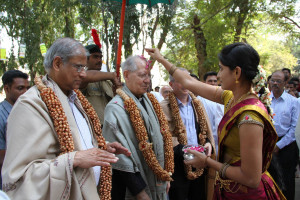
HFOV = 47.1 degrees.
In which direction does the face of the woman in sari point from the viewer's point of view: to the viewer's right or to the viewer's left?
to the viewer's left

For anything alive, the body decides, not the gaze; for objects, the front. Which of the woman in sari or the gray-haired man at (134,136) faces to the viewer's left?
the woman in sari

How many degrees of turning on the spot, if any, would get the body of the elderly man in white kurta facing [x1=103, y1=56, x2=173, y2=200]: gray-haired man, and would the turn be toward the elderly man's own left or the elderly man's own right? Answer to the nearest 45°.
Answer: approximately 90° to the elderly man's own left

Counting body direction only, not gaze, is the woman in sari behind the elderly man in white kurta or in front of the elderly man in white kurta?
in front

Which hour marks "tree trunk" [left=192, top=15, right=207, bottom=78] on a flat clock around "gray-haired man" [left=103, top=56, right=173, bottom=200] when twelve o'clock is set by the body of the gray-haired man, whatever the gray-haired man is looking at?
The tree trunk is roughly at 8 o'clock from the gray-haired man.

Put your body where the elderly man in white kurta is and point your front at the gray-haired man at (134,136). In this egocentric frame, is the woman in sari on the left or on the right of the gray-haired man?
right

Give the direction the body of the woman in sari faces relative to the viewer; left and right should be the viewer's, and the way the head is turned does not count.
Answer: facing to the left of the viewer

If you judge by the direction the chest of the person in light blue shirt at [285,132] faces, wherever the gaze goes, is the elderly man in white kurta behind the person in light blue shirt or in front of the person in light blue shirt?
in front

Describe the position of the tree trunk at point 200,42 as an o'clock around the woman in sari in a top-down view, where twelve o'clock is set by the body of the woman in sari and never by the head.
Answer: The tree trunk is roughly at 3 o'clock from the woman in sari.

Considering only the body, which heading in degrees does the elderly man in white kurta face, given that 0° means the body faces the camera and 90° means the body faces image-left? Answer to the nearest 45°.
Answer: approximately 315°

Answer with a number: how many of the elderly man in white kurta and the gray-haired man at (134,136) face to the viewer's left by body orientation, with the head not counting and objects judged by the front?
0

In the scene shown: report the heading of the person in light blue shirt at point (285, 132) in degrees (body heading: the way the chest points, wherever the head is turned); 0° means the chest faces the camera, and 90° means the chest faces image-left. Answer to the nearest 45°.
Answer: approximately 45°
